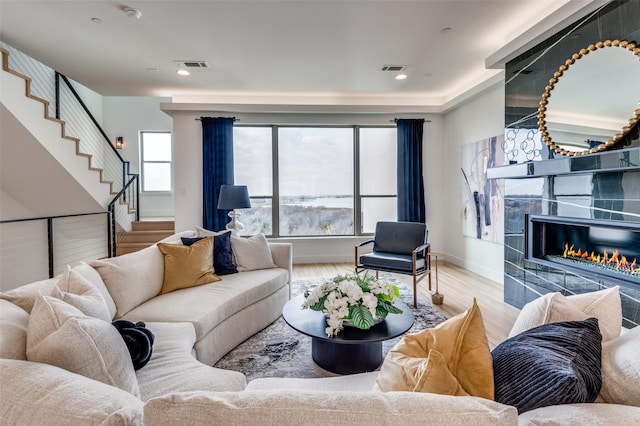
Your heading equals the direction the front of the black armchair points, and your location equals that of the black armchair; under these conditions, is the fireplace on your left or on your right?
on your left

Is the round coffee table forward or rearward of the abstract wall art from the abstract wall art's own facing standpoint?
forward

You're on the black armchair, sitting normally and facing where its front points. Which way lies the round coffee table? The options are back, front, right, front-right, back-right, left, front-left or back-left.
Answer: front-left

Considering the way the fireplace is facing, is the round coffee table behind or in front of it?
in front

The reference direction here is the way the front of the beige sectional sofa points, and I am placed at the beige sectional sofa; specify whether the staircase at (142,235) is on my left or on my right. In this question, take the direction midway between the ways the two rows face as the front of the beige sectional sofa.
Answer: on my left

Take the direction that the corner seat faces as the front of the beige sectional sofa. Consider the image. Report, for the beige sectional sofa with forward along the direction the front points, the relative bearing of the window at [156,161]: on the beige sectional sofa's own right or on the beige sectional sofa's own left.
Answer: on the beige sectional sofa's own left
